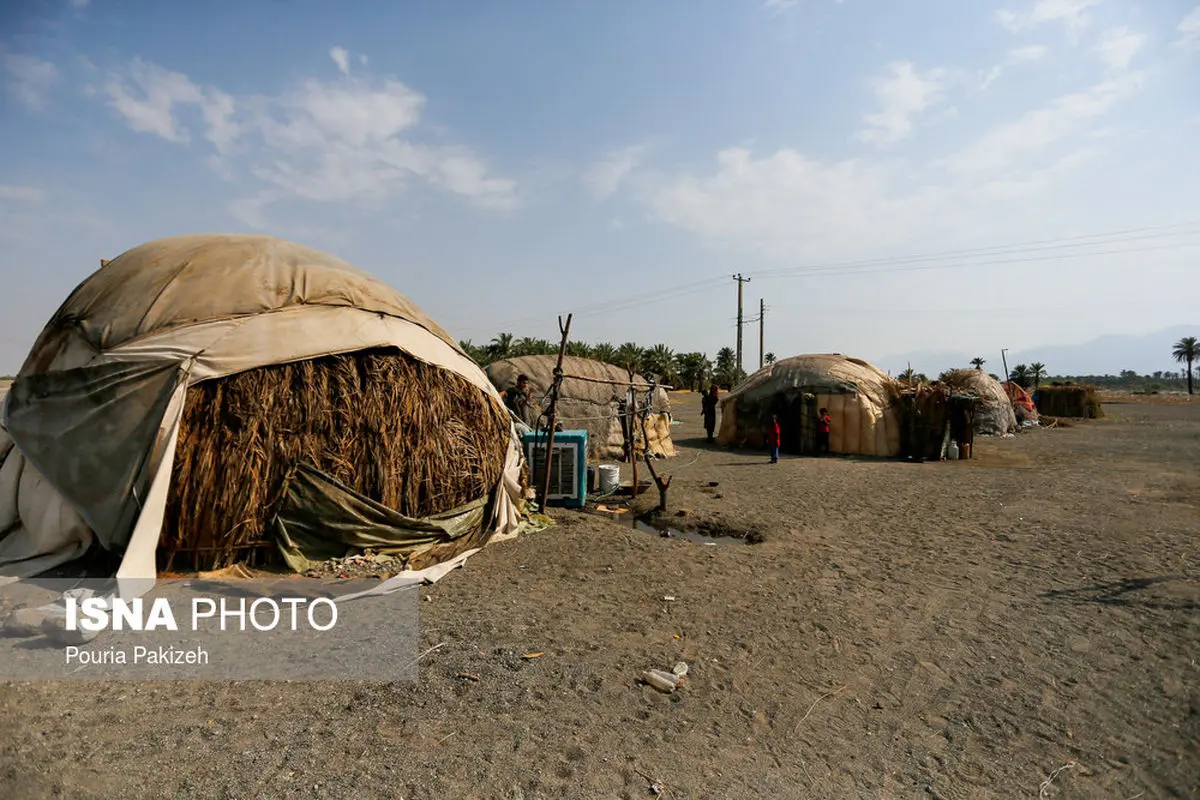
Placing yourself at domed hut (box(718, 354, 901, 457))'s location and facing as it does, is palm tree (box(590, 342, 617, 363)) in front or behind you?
behind

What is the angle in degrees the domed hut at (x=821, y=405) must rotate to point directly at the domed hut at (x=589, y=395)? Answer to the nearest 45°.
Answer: approximately 45° to its right

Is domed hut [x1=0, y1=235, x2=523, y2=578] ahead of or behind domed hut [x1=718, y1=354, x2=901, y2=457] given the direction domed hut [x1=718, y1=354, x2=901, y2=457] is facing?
ahead

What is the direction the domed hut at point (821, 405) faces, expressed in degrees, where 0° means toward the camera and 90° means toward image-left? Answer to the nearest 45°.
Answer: approximately 0°

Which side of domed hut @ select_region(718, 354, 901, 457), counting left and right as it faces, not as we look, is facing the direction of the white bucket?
front

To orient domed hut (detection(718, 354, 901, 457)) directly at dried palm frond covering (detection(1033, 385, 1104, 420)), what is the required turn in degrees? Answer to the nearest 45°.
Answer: approximately 135° to its left

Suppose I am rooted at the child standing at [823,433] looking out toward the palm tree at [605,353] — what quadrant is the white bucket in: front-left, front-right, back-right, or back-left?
back-left

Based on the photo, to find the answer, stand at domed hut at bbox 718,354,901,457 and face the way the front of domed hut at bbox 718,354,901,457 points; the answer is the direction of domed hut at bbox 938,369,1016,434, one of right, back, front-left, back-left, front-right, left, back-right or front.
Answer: back-left

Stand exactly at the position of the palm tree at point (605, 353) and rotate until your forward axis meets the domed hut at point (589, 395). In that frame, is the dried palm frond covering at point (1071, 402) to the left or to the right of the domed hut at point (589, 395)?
left

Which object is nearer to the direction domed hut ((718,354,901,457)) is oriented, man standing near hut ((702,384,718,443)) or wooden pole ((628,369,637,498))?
the wooden pole
